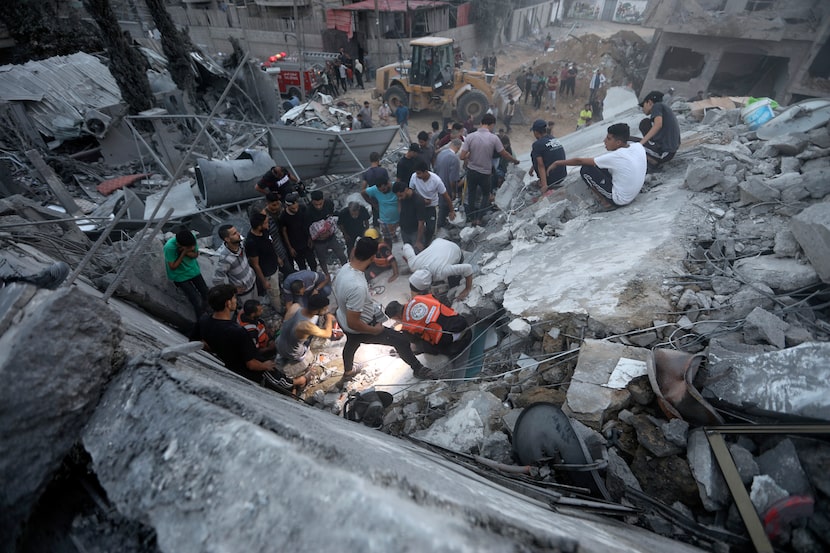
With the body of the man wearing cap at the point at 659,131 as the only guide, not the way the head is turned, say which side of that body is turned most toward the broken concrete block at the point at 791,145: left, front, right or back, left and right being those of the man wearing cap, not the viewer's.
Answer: back

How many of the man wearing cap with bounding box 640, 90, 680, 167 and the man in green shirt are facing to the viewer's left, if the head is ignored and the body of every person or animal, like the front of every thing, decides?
1

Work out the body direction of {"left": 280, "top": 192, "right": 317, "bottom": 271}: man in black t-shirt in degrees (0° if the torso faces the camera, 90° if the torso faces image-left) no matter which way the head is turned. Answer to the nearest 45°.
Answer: approximately 315°

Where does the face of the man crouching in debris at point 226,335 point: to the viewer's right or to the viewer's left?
to the viewer's right

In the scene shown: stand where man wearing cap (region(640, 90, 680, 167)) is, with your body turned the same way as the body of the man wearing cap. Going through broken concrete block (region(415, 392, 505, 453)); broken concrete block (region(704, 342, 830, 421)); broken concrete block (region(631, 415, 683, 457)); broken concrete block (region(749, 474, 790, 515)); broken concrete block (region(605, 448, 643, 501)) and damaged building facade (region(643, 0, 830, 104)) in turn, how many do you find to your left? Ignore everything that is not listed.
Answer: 5

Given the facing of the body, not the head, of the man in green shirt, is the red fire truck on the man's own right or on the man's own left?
on the man's own left

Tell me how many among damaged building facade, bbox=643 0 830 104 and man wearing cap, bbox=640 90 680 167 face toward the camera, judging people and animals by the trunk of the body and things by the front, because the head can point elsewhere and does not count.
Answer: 1

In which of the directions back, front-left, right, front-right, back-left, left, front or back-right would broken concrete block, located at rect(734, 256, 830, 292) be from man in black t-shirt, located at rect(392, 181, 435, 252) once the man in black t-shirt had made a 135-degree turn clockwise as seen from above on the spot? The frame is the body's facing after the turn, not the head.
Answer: back-right

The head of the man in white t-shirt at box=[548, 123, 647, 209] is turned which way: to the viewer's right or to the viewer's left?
to the viewer's left

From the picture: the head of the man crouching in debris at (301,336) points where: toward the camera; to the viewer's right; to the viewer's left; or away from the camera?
to the viewer's right

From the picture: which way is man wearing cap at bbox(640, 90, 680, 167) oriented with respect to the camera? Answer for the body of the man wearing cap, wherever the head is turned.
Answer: to the viewer's left

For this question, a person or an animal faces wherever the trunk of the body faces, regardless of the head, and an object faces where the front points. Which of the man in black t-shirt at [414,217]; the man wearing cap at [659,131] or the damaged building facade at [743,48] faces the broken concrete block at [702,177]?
the damaged building facade
